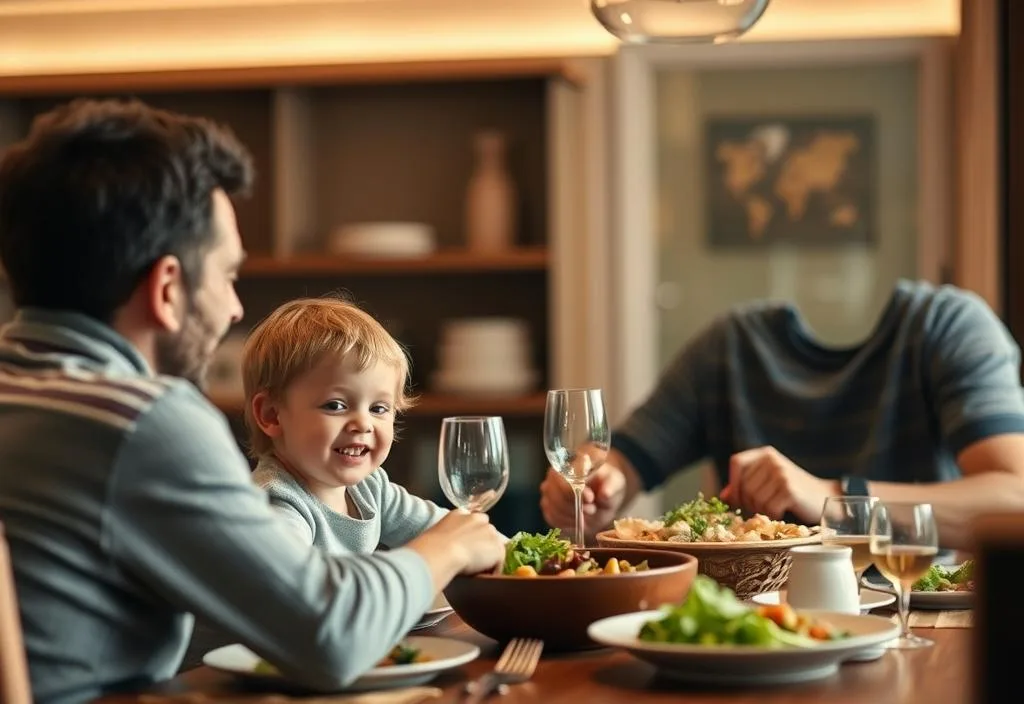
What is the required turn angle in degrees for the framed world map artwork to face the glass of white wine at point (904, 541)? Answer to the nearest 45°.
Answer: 0° — it already faces it

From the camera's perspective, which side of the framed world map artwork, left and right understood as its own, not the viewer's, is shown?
front

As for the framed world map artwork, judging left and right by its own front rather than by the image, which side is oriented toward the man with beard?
front

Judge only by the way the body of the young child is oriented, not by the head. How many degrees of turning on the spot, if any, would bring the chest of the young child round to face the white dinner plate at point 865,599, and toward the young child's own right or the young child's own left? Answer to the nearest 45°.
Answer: approximately 45° to the young child's own left

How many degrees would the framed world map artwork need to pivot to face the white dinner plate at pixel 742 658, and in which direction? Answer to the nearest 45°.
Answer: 0° — it already faces it

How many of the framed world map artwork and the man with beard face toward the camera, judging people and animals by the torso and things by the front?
1

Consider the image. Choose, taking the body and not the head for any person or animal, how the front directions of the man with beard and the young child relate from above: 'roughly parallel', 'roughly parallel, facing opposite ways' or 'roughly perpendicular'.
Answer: roughly perpendicular

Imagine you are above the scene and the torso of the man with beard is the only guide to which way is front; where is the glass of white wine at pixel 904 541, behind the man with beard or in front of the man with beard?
in front

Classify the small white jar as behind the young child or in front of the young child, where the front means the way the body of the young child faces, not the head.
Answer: in front

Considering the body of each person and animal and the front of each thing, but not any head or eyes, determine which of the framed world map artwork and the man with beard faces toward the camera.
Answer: the framed world map artwork

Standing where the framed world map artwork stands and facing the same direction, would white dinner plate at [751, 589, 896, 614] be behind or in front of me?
in front

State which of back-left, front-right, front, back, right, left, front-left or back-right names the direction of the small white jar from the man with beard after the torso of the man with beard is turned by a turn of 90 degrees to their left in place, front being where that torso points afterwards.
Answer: back-right

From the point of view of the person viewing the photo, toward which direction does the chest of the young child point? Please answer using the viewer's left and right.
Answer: facing the viewer and to the right of the viewer

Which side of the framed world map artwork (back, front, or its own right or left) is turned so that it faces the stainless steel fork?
front
